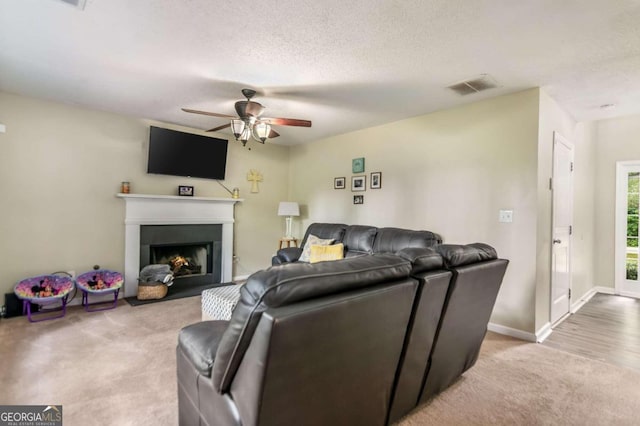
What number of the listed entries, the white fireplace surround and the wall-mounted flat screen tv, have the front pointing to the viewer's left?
0

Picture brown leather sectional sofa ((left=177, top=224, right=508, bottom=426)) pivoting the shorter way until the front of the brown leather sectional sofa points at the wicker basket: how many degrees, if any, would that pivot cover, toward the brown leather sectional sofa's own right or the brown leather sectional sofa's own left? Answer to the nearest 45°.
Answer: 0° — it already faces it

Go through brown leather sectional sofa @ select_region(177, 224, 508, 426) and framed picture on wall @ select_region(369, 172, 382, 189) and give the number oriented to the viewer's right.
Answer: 0

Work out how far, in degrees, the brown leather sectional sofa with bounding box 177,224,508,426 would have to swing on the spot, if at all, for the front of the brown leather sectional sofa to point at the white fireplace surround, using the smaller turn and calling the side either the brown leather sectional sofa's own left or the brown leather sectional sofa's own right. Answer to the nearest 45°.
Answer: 0° — it already faces it

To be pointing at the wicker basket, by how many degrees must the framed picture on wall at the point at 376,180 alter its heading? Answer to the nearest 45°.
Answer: approximately 45° to its right

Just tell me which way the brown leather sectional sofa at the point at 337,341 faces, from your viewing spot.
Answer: facing away from the viewer and to the left of the viewer

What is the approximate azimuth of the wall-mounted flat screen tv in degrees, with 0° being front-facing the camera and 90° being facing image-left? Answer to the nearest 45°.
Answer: approximately 315°

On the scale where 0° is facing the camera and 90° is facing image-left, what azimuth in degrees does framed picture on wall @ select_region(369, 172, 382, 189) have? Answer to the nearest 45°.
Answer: approximately 45°

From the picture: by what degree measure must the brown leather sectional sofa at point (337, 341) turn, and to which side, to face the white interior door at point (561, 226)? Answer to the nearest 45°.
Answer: approximately 90° to its right

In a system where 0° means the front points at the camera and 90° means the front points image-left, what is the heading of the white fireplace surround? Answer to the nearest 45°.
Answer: approximately 315°
